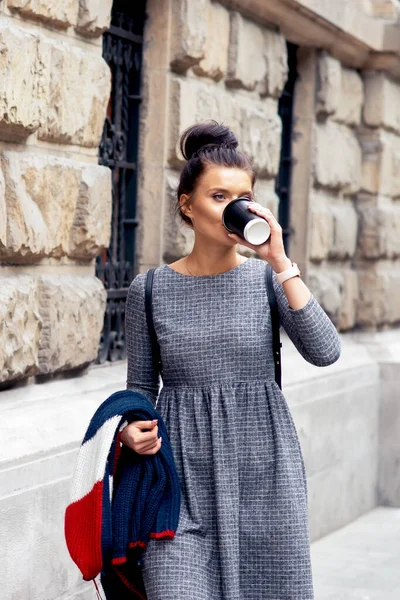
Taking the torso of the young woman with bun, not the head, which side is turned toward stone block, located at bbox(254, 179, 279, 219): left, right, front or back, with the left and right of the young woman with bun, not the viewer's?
back

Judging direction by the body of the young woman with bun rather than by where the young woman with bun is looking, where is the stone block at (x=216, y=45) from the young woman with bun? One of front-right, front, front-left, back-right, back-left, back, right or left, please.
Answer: back

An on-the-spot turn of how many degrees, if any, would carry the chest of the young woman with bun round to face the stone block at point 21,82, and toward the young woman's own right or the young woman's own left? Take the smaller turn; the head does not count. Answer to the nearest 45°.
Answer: approximately 135° to the young woman's own right

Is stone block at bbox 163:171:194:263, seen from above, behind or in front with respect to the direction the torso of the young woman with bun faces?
behind

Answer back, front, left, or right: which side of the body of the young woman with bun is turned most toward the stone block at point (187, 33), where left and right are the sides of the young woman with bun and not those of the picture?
back

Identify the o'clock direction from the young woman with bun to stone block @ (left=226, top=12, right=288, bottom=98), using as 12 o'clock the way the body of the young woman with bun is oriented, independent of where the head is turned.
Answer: The stone block is roughly at 6 o'clock from the young woman with bun.

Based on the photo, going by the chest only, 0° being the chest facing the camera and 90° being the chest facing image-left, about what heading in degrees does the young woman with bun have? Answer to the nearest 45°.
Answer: approximately 0°

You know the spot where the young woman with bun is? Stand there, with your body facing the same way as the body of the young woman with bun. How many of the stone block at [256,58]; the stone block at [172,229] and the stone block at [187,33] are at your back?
3
